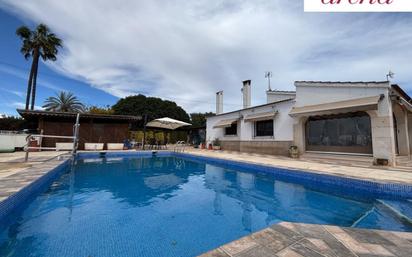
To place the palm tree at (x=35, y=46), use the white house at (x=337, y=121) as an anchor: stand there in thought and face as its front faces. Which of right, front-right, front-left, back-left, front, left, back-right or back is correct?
front-right

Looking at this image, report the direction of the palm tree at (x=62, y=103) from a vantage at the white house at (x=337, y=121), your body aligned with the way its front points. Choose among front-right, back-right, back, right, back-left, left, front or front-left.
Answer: front-right

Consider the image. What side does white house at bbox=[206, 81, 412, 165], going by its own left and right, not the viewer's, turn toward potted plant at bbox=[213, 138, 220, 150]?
right

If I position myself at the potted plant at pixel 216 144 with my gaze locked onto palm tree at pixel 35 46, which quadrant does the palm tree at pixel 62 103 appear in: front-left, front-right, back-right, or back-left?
front-right

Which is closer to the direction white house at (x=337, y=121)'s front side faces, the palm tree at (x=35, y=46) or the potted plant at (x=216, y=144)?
the palm tree

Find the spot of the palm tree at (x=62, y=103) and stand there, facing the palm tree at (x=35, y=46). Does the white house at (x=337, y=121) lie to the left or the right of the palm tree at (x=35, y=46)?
left

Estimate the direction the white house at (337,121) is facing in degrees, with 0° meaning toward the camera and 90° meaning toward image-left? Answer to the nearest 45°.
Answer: approximately 45°
